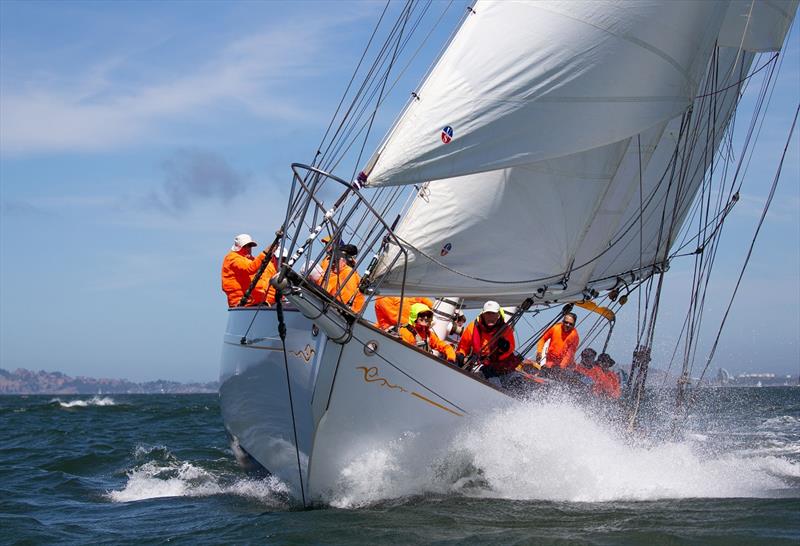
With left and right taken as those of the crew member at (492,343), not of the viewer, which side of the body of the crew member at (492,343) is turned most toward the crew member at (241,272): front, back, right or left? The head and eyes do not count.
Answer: right

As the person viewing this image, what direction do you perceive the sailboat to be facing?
facing the viewer and to the left of the viewer

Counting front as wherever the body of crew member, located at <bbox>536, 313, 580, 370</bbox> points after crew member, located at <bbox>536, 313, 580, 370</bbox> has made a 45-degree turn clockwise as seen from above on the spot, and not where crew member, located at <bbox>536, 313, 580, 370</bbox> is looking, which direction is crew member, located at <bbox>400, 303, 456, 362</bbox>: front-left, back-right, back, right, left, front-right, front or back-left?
front

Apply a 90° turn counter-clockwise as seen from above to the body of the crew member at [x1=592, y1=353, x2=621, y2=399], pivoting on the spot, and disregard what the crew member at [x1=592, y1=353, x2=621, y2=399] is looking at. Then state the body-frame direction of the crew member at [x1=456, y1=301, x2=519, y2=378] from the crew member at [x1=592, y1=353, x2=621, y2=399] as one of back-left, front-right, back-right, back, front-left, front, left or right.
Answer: back-right

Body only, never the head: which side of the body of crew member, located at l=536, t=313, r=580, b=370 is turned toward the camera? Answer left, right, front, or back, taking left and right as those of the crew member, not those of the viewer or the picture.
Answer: front

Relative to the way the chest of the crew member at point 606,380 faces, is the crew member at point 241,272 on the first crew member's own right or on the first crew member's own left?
on the first crew member's own right

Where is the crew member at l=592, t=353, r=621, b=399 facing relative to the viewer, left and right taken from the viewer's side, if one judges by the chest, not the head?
facing the viewer

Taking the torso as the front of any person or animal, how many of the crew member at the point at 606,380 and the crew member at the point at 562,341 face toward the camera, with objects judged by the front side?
2
